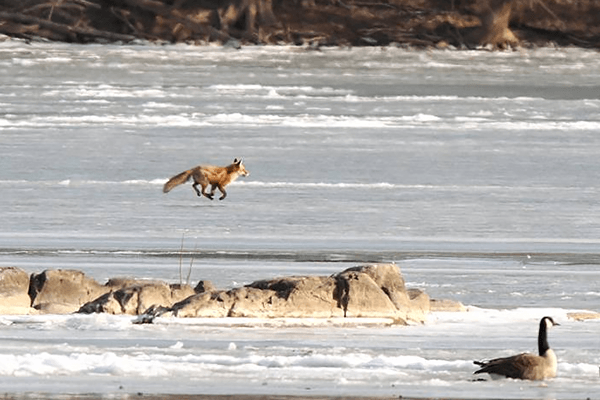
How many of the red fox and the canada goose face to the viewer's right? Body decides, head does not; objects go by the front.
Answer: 2

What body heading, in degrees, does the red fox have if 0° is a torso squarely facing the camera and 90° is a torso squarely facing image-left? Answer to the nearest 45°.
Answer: approximately 270°

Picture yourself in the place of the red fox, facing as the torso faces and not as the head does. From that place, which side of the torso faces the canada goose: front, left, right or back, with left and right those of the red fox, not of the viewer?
right

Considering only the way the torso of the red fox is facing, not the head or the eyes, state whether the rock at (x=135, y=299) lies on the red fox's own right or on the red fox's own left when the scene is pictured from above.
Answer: on the red fox's own right

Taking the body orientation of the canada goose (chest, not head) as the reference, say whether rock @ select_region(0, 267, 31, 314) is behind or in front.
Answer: behind

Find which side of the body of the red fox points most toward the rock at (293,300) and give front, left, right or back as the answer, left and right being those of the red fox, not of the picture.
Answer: right

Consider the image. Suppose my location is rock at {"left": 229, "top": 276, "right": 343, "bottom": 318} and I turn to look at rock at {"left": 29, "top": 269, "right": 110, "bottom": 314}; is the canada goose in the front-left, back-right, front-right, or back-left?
back-left

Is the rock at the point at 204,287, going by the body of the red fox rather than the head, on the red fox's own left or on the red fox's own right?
on the red fox's own right

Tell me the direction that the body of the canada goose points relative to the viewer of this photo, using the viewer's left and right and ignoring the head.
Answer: facing to the right of the viewer
